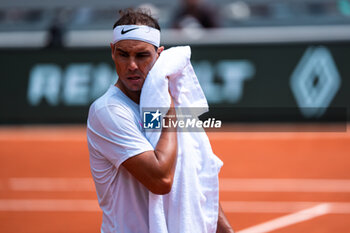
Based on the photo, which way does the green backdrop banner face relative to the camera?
toward the camera

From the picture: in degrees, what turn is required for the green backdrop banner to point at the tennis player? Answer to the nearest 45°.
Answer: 0° — it already faces them

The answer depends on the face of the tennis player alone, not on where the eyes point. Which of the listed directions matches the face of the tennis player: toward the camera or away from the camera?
toward the camera
